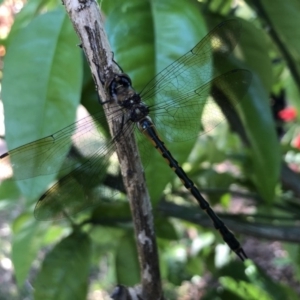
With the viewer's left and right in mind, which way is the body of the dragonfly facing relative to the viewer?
facing away from the viewer and to the left of the viewer
